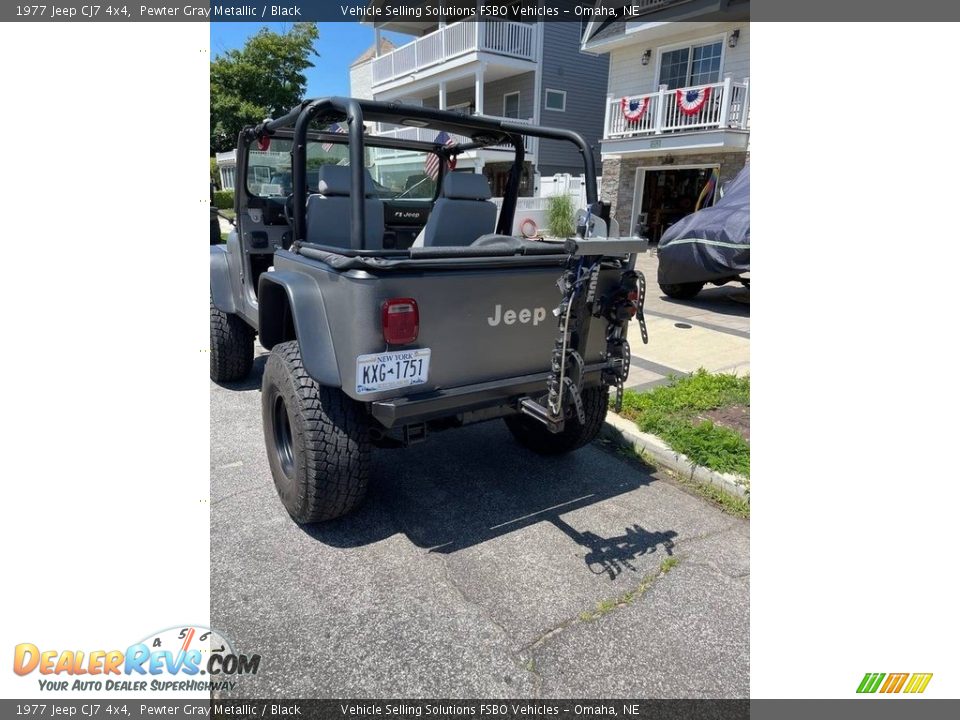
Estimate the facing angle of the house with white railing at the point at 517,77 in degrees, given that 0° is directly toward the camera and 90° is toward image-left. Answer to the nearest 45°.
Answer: approximately 45°

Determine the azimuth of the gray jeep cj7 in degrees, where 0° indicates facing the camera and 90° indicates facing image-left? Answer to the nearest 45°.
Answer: approximately 135°

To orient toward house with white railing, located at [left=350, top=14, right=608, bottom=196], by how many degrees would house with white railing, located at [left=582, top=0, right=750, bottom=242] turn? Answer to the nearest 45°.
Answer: approximately 90° to its right

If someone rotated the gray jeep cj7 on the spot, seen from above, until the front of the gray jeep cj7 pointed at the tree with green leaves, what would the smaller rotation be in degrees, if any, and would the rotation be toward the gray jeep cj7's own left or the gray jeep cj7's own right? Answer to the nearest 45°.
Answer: approximately 45° to the gray jeep cj7's own right

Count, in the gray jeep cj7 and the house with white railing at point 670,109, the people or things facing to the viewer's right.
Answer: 0

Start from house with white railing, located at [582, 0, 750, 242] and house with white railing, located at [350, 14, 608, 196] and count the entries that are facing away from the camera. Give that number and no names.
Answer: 0

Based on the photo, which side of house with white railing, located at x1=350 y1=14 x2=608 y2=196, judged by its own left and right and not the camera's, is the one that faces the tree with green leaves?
right

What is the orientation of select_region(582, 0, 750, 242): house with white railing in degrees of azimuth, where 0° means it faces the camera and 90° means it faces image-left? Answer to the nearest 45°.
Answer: approximately 45°

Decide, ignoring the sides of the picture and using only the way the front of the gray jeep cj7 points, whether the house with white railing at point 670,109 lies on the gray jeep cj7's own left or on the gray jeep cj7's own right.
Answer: on the gray jeep cj7's own right
